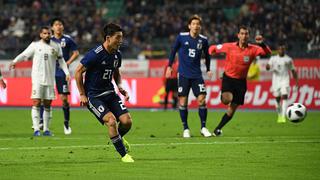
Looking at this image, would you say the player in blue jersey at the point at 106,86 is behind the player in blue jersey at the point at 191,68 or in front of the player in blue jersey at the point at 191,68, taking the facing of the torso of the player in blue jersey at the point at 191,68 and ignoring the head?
in front

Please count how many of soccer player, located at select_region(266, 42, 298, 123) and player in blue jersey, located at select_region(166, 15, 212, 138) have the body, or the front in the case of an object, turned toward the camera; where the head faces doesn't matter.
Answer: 2

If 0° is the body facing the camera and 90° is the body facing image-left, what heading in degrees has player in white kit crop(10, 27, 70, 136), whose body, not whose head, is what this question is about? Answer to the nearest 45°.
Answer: approximately 0°

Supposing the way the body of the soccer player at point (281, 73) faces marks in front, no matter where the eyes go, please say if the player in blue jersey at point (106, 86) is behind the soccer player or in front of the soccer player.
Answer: in front

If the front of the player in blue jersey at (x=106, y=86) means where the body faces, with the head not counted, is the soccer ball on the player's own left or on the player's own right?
on the player's own left

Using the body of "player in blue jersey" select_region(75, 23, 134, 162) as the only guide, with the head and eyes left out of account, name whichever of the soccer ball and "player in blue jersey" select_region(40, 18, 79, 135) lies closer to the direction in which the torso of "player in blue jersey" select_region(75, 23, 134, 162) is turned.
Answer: the soccer ball
